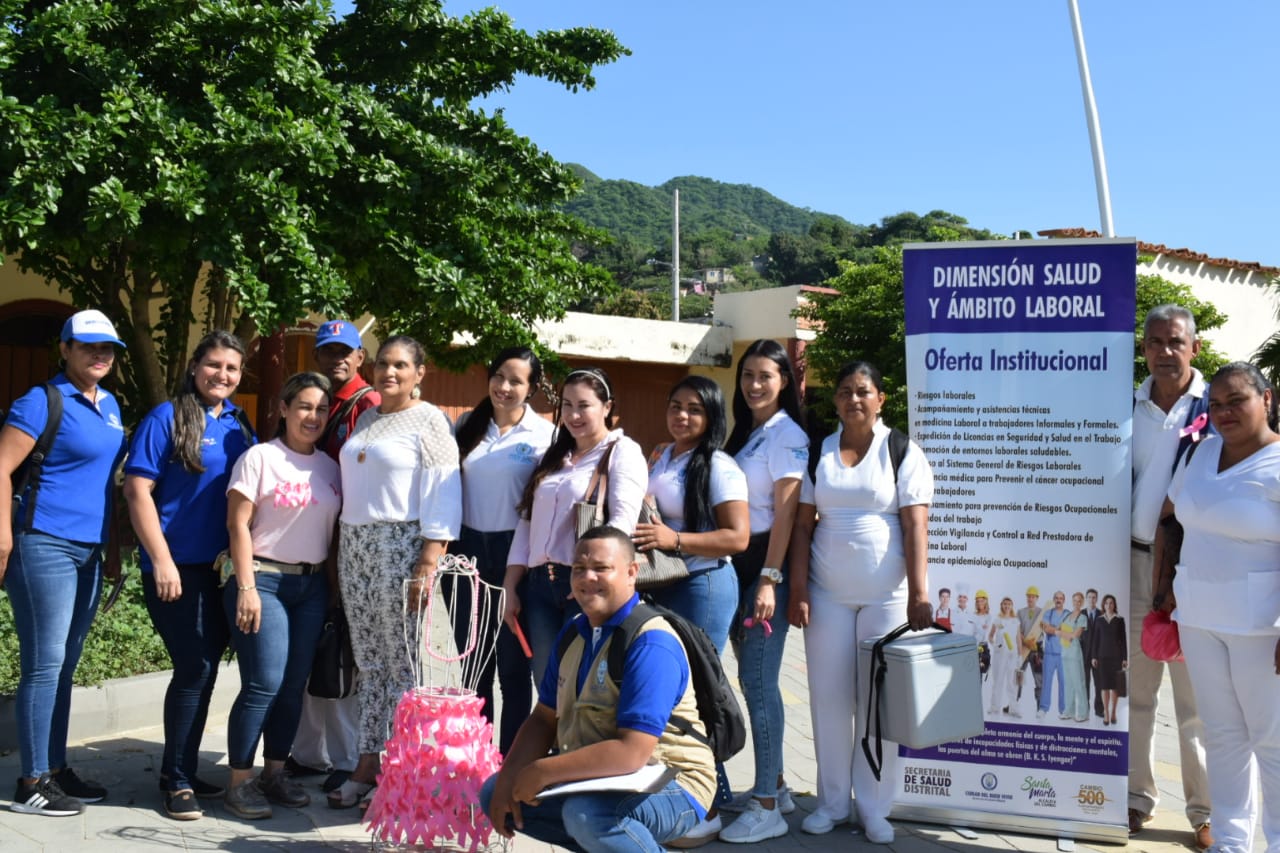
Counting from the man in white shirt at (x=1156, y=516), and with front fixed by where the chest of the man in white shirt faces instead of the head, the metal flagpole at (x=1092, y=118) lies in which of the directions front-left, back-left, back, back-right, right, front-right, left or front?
back

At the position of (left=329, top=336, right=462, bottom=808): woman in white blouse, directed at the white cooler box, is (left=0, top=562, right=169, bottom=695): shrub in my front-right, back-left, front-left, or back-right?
back-left

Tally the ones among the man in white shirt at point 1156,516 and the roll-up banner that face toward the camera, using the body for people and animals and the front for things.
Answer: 2

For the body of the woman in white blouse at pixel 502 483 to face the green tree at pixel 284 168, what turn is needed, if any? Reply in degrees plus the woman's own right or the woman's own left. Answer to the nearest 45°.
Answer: approximately 135° to the woman's own right

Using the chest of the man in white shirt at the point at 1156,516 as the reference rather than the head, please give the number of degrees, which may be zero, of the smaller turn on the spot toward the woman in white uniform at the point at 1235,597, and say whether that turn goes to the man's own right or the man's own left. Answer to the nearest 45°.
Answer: approximately 45° to the man's own left

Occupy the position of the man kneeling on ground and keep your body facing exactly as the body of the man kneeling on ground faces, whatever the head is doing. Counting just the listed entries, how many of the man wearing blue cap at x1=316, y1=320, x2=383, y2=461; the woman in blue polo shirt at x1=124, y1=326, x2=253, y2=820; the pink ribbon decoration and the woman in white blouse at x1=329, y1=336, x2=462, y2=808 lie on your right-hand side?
4

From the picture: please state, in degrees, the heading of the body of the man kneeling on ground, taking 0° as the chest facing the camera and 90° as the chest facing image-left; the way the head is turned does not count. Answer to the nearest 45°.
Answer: approximately 45°

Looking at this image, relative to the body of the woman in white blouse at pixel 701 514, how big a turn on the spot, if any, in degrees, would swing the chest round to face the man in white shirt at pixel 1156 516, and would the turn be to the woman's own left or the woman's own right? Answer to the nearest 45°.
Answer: approximately 135° to the woman's own left

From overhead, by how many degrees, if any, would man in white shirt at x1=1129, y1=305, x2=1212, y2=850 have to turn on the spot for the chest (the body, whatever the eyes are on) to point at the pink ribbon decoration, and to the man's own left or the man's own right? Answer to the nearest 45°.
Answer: approximately 45° to the man's own right

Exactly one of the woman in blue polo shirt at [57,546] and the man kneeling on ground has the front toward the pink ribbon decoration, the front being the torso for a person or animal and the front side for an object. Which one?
the woman in blue polo shirt

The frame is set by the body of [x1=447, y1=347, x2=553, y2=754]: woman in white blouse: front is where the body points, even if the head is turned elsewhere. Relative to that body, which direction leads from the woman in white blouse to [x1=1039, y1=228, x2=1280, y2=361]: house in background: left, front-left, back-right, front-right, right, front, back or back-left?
back-left

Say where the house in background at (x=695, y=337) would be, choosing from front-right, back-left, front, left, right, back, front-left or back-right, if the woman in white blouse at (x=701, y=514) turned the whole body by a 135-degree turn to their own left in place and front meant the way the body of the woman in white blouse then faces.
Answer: left
